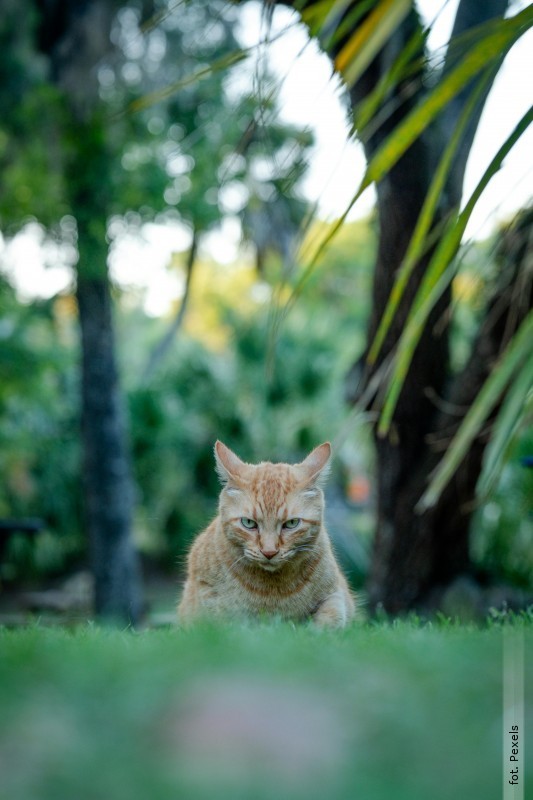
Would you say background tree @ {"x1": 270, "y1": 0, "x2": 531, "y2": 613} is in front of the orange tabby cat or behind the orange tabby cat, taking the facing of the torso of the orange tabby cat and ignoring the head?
behind

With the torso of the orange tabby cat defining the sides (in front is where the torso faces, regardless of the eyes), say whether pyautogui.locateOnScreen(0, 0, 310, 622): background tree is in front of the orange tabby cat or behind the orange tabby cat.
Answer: behind

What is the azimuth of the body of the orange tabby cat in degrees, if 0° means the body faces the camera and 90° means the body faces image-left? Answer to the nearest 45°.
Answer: approximately 0°
